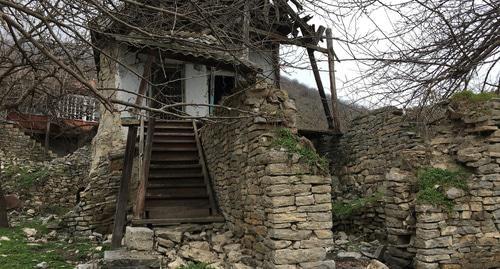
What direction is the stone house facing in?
toward the camera

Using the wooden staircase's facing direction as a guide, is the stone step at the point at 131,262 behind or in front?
in front

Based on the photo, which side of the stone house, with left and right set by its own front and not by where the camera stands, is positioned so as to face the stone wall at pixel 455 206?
left

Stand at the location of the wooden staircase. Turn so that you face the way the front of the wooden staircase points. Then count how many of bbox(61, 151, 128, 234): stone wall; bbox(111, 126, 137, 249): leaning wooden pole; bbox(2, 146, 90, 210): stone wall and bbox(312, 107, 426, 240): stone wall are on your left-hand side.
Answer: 1

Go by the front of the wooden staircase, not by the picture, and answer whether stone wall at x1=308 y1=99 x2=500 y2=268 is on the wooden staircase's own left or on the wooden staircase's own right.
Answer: on the wooden staircase's own left

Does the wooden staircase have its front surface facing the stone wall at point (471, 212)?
no

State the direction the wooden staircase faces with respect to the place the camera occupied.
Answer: facing the viewer

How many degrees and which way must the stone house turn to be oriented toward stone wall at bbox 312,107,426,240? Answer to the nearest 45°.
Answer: approximately 135° to its left

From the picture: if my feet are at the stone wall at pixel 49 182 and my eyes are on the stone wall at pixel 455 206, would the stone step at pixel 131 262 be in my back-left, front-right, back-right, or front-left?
front-right

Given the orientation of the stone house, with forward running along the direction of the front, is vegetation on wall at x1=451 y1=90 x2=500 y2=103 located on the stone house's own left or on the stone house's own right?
on the stone house's own left

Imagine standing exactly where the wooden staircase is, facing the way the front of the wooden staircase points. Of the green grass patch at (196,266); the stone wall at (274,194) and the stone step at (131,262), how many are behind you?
0
